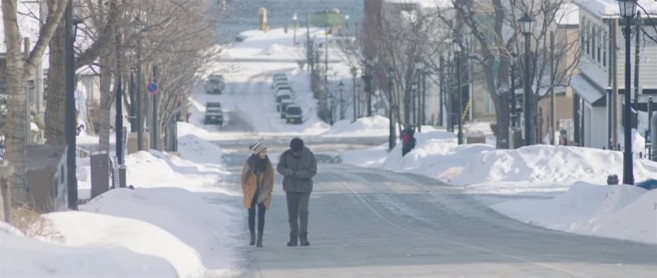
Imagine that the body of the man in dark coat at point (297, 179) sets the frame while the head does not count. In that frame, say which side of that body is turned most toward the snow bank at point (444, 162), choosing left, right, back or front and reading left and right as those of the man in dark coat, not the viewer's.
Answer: back

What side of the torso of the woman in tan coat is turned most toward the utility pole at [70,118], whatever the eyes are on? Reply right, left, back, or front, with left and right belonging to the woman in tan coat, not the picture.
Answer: right

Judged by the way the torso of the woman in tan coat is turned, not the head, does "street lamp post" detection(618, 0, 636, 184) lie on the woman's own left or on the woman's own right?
on the woman's own left

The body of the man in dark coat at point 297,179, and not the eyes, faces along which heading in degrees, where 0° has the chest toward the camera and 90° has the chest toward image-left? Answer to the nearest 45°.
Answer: approximately 0°

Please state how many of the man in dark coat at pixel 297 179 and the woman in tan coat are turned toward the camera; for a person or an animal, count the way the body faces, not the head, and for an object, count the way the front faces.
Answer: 2

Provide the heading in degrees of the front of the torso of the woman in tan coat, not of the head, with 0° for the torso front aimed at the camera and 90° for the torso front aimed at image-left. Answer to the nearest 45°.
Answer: approximately 0°

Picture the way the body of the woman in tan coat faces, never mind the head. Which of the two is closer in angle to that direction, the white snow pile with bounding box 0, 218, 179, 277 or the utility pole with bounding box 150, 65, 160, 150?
the white snow pile

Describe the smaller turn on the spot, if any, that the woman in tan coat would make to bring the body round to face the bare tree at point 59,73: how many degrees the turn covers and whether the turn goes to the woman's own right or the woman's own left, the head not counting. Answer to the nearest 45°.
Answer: approximately 135° to the woman's own right

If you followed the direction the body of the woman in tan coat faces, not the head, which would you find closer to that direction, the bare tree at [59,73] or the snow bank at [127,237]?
the snow bank

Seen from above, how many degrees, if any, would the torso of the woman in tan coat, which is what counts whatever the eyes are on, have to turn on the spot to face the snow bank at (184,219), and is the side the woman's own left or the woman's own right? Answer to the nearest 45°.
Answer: approximately 135° to the woman's own right
